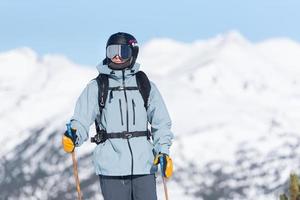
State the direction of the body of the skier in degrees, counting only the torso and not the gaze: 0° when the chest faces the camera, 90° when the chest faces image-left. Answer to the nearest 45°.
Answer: approximately 0°
